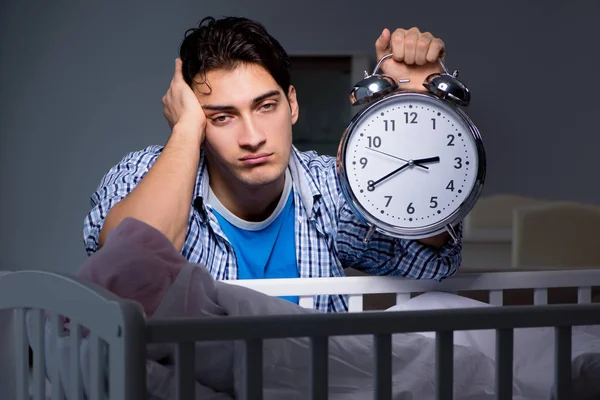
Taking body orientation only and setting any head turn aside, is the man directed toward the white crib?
yes

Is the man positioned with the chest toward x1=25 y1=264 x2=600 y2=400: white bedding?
yes

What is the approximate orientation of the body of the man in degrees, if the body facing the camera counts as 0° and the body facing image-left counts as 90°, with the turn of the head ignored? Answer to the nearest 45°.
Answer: approximately 0°
